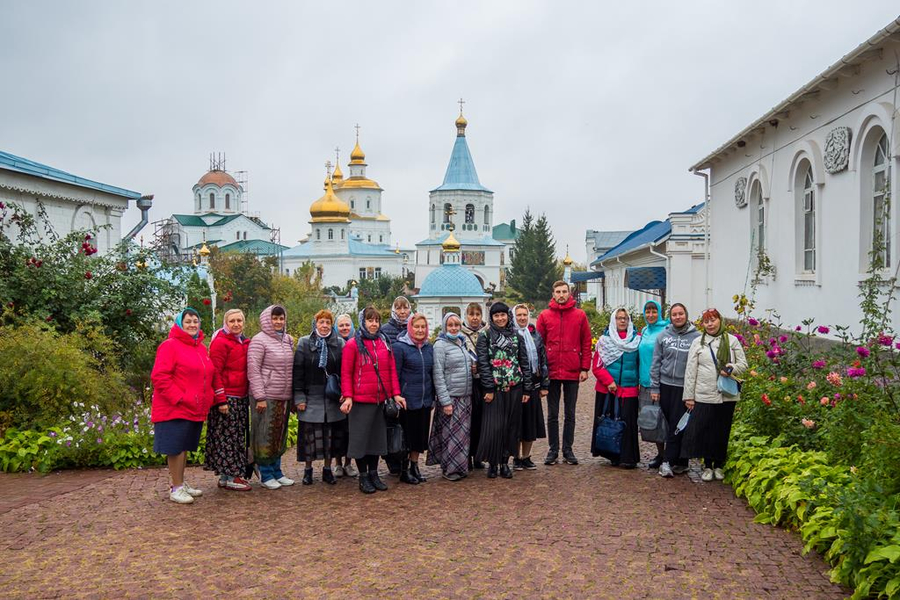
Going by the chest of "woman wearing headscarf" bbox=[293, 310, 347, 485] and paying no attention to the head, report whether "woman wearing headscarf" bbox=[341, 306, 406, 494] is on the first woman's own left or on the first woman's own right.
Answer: on the first woman's own left

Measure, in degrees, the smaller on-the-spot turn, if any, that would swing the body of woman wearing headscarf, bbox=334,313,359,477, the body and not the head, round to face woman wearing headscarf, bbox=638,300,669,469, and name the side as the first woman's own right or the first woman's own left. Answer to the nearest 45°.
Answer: approximately 90° to the first woman's own left

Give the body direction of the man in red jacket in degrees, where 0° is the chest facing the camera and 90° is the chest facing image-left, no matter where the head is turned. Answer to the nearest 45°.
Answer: approximately 0°

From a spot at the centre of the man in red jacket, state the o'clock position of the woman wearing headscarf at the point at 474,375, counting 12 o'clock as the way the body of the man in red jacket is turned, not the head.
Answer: The woman wearing headscarf is roughly at 2 o'clock from the man in red jacket.

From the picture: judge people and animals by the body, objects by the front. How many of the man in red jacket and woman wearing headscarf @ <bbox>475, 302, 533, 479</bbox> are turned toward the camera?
2

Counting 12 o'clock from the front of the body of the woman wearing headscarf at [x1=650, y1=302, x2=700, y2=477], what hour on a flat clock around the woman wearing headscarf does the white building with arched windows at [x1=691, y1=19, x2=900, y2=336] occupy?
The white building with arched windows is roughly at 7 o'clock from the woman wearing headscarf.

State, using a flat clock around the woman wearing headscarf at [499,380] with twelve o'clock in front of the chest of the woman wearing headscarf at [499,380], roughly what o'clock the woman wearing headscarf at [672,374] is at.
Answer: the woman wearing headscarf at [672,374] is roughly at 9 o'clock from the woman wearing headscarf at [499,380].
